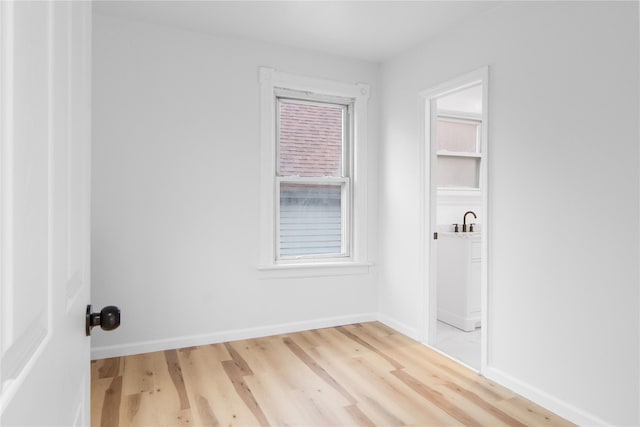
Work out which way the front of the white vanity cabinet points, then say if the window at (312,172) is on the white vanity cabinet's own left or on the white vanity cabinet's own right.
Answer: on the white vanity cabinet's own right
